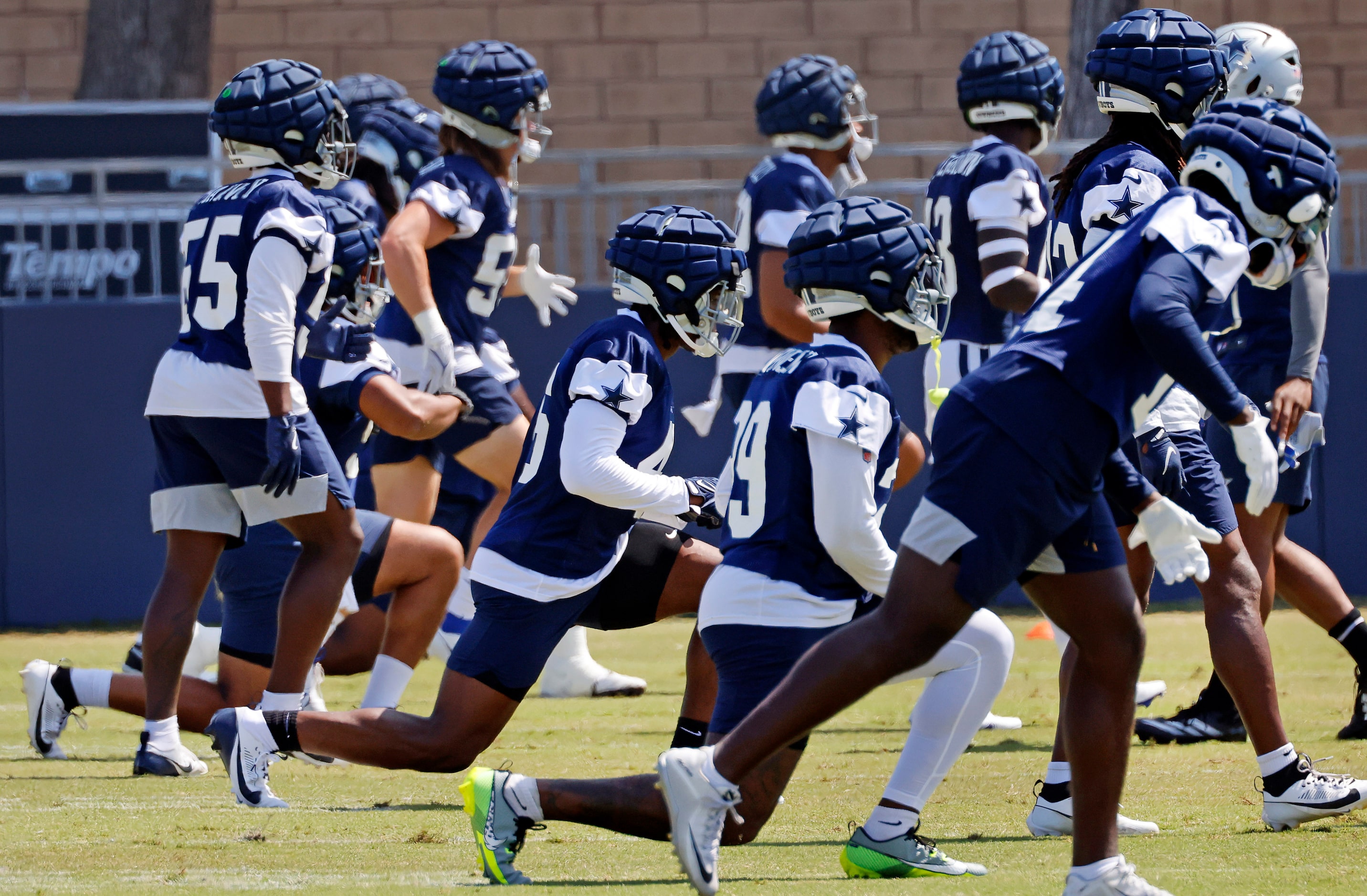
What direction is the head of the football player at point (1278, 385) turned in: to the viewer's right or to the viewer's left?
to the viewer's right

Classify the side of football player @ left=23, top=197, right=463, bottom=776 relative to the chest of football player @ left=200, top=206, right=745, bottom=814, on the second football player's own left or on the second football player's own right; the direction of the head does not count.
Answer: on the second football player's own left

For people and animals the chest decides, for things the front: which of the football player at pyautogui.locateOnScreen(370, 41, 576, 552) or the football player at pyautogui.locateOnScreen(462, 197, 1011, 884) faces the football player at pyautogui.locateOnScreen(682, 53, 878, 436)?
the football player at pyautogui.locateOnScreen(370, 41, 576, 552)

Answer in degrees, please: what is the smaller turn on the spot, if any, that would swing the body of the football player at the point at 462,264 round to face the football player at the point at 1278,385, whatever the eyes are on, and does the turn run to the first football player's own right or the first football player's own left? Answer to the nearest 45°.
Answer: approximately 45° to the first football player's own right

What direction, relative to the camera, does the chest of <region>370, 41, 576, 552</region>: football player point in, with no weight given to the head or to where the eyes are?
to the viewer's right

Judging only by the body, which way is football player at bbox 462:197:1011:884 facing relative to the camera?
to the viewer's right

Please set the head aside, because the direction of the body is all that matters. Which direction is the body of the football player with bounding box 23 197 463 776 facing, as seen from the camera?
to the viewer's right

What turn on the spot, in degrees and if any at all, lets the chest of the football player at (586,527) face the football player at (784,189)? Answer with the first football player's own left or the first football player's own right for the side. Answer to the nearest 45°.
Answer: approximately 90° to the first football player's own left

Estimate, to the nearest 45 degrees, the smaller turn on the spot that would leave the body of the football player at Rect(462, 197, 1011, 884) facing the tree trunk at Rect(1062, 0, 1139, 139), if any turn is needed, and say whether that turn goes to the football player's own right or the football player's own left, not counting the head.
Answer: approximately 90° to the football player's own left

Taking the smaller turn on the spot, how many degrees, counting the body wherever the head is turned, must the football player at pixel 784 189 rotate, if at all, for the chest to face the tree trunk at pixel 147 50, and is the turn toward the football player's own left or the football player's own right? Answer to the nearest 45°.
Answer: approximately 135° to the football player's own left

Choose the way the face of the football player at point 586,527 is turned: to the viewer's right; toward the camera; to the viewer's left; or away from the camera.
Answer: to the viewer's right

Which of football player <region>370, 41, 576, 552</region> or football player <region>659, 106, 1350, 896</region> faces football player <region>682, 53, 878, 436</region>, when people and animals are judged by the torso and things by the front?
football player <region>370, 41, 576, 552</region>

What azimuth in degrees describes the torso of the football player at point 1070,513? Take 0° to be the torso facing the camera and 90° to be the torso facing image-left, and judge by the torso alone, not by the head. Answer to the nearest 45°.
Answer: approximately 270°

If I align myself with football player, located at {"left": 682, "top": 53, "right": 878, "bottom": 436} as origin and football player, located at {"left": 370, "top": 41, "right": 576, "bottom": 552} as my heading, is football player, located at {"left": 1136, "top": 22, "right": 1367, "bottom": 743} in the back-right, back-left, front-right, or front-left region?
back-left
